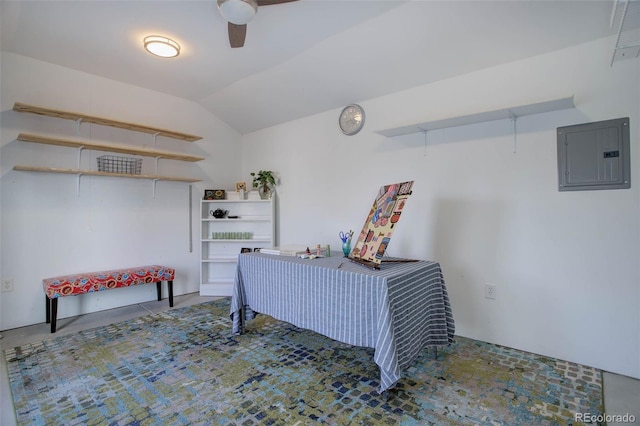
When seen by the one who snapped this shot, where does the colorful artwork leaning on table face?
facing the viewer and to the left of the viewer

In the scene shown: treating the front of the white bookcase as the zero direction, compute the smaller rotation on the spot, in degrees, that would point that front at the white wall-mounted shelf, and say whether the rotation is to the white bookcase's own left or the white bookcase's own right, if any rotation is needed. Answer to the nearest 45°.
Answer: approximately 45° to the white bookcase's own left

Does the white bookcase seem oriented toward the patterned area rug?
yes

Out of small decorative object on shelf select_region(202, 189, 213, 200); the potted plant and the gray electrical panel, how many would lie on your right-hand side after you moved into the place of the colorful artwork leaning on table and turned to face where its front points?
2

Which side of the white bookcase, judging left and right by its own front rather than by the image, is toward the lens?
front

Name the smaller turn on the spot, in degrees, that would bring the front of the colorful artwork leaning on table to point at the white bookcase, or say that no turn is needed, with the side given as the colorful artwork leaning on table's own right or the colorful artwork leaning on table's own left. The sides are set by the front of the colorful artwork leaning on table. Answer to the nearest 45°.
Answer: approximately 90° to the colorful artwork leaning on table's own right

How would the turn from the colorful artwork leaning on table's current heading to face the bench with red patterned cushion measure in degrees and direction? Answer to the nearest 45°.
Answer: approximately 45° to its right

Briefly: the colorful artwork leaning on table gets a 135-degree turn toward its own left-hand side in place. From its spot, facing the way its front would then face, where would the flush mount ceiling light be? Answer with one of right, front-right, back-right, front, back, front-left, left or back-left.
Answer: back

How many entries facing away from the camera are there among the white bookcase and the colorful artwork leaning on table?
0

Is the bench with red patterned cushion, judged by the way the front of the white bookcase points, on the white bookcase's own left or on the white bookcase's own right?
on the white bookcase's own right

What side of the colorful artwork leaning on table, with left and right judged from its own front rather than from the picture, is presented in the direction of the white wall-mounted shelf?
back

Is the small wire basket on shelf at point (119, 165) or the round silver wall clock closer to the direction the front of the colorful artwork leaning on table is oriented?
the small wire basket on shelf

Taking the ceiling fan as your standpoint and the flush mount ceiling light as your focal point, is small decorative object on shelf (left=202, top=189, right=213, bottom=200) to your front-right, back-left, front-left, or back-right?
front-right
